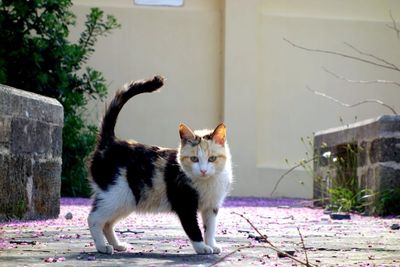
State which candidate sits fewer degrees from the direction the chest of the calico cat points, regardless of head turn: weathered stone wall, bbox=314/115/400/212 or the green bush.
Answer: the weathered stone wall

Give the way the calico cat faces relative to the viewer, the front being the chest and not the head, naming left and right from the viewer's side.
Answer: facing to the right of the viewer

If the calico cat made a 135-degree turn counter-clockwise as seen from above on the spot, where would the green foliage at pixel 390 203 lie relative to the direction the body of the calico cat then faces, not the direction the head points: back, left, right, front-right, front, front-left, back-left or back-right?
right

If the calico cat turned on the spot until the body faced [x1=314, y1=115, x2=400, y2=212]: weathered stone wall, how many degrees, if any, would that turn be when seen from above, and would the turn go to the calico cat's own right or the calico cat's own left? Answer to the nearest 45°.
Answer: approximately 45° to the calico cat's own left

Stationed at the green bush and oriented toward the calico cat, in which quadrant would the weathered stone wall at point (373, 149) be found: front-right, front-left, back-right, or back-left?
front-left
